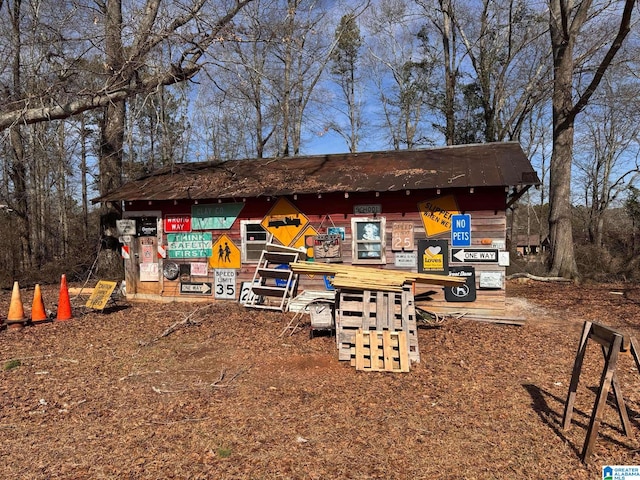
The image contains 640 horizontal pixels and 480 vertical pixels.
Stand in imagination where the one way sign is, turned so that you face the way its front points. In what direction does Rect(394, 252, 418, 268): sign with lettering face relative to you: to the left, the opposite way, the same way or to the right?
the same way

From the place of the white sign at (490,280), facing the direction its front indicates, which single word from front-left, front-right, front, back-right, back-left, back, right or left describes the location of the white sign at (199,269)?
right

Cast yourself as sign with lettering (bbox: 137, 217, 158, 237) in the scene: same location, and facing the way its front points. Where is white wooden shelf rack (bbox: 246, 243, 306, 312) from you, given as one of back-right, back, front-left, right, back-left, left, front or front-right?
front-left

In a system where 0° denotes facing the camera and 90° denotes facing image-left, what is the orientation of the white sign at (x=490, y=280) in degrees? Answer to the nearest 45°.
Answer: approximately 0°

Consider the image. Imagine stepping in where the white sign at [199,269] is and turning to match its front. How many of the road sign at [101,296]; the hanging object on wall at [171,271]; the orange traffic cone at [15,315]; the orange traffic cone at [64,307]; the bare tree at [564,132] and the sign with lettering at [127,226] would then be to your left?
1

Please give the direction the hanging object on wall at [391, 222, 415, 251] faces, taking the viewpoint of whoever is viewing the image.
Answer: facing the viewer

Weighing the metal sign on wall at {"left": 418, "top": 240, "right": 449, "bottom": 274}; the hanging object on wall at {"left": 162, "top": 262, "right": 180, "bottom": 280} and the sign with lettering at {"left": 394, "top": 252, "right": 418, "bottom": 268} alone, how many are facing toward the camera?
3

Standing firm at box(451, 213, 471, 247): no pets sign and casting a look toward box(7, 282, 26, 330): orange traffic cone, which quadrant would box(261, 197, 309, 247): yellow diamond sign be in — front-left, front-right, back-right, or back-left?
front-right

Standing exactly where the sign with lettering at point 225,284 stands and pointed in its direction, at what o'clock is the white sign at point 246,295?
The white sign is roughly at 10 o'clock from the sign with lettering.

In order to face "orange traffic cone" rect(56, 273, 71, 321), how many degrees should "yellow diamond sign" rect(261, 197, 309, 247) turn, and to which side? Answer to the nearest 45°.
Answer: approximately 90° to its right

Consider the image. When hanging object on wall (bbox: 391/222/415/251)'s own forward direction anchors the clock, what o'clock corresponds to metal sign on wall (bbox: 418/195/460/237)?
The metal sign on wall is roughly at 9 o'clock from the hanging object on wall.

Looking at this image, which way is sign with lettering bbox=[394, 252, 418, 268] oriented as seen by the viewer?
toward the camera

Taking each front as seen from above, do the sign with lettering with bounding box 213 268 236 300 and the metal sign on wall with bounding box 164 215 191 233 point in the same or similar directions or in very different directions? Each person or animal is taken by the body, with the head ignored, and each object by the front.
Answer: same or similar directions

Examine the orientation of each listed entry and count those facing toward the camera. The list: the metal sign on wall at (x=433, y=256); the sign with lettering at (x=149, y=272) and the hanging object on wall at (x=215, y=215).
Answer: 3

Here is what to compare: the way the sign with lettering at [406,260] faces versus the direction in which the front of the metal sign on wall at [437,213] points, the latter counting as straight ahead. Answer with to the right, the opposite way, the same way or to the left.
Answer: the same way

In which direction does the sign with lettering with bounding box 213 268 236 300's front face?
toward the camera
